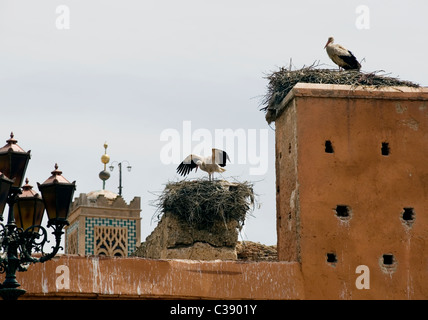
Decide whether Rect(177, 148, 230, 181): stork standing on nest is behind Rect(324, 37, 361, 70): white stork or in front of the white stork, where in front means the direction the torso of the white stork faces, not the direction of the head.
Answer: in front

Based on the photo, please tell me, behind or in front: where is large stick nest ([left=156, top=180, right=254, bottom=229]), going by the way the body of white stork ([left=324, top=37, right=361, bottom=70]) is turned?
in front

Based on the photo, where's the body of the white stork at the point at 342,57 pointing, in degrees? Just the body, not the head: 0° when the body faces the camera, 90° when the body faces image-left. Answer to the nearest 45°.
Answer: approximately 90°

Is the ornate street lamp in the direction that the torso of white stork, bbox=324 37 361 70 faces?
no
